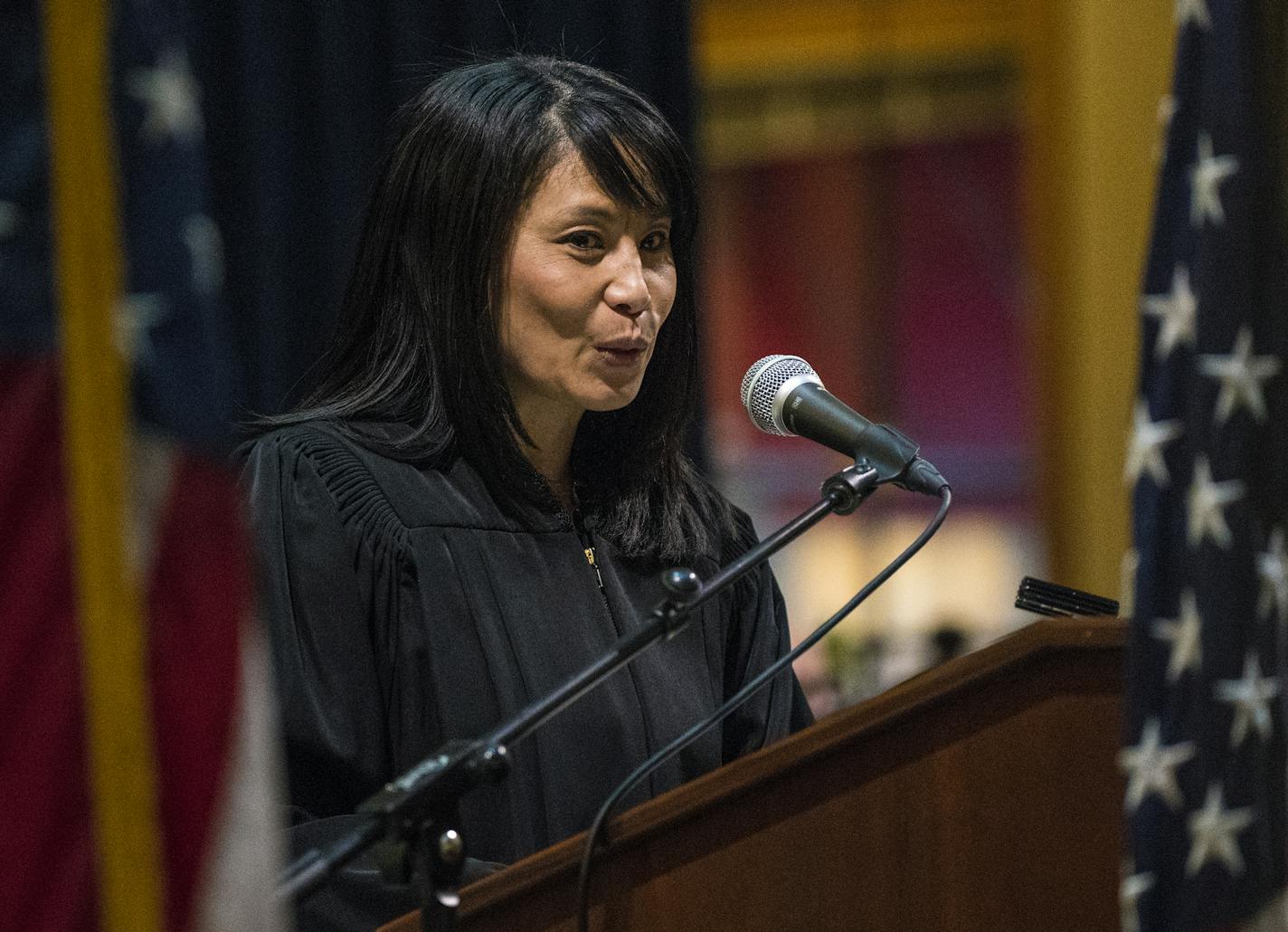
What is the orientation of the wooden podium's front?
to the viewer's right

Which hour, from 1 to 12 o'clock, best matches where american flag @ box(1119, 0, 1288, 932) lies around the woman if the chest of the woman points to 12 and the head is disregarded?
The american flag is roughly at 12 o'clock from the woman.

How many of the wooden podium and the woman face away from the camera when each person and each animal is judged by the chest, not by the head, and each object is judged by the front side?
0

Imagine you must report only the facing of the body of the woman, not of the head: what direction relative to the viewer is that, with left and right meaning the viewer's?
facing the viewer and to the right of the viewer
